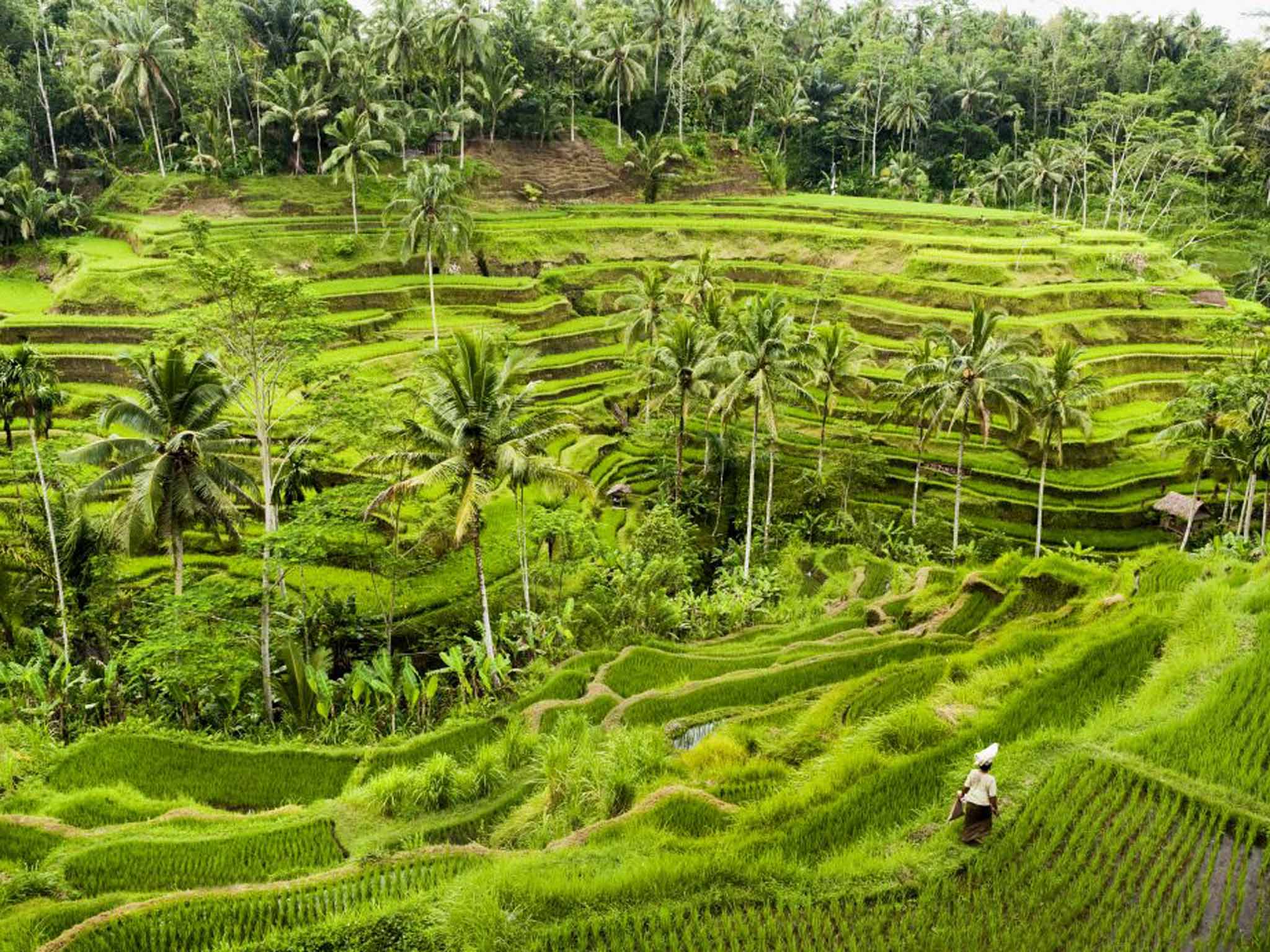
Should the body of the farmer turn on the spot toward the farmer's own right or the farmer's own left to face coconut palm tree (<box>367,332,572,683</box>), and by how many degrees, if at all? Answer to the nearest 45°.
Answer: approximately 45° to the farmer's own left

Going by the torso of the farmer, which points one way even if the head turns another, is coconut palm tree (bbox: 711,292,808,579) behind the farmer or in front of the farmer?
in front

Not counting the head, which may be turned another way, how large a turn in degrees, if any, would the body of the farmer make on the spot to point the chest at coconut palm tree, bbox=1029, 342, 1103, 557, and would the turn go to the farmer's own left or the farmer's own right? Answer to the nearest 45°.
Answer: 0° — they already face it

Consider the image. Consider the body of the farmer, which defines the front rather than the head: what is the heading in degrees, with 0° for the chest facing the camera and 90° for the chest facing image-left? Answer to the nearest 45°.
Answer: approximately 180°

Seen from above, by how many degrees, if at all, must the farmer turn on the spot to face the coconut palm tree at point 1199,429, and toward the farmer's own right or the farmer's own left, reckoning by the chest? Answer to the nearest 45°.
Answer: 0° — they already face it

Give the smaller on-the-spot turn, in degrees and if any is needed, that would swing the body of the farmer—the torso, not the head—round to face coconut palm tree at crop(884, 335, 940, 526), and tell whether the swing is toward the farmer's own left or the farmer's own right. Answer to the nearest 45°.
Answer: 0° — they already face it

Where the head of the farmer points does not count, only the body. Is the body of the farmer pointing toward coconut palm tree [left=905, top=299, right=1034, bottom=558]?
yes
